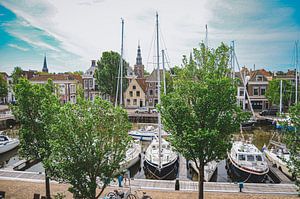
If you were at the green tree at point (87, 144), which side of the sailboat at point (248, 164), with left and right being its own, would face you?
right

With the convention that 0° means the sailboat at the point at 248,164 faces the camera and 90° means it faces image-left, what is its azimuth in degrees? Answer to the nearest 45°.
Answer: approximately 315°

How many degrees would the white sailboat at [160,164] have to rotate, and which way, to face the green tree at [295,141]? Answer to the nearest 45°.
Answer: approximately 45° to its left

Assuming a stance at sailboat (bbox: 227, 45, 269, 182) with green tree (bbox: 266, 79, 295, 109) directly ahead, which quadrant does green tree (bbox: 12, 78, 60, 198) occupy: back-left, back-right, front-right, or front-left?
back-left

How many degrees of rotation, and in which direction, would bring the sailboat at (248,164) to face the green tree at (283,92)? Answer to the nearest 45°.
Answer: approximately 135° to its left

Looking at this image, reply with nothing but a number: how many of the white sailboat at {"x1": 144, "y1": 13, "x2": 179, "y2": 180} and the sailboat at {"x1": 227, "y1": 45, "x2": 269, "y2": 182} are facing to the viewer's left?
0

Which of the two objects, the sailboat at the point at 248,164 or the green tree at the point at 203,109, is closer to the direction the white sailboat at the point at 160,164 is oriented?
the green tree

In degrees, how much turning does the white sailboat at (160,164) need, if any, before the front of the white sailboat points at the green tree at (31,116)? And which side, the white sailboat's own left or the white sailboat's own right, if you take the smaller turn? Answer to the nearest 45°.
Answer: approximately 45° to the white sailboat's own right

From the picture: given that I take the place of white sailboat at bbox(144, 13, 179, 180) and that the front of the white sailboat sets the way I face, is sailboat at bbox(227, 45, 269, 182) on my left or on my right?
on my left

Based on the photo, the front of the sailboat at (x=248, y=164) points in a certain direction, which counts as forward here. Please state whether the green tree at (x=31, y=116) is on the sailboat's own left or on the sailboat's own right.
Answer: on the sailboat's own right

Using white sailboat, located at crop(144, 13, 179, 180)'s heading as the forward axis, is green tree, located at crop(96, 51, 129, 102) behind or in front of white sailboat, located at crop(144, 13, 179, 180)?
behind

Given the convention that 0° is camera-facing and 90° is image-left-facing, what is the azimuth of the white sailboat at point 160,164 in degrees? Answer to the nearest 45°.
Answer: approximately 0°

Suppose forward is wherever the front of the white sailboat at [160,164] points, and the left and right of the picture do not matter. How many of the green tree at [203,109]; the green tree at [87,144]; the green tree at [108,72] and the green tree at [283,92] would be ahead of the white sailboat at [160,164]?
2

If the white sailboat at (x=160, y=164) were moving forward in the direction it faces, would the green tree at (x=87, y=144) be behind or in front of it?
in front
